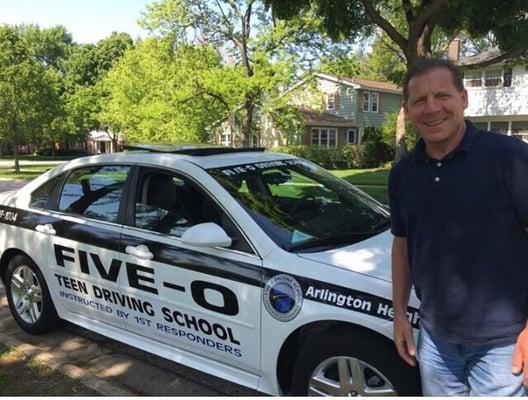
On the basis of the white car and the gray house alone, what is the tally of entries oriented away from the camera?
0

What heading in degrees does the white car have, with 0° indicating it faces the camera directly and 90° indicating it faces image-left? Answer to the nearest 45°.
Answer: approximately 315°

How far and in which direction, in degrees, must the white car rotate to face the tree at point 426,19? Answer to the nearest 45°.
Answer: approximately 90° to its left

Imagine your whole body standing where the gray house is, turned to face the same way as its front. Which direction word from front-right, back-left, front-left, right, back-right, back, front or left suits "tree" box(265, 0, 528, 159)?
front-left

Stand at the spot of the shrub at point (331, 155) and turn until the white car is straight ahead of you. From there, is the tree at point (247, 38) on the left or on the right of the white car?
right

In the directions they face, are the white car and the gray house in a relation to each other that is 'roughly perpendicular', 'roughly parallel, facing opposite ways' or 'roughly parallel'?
roughly perpendicular

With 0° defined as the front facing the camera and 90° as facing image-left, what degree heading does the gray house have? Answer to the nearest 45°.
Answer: approximately 45°

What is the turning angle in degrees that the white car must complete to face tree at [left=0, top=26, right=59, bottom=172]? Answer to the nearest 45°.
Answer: approximately 135° to its left

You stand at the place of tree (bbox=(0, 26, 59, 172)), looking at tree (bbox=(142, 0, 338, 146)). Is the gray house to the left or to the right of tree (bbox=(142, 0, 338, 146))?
left

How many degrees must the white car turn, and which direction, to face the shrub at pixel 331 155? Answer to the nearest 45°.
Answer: approximately 135° to its left

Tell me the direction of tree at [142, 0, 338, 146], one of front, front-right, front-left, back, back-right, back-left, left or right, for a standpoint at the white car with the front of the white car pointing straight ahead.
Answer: back-left
